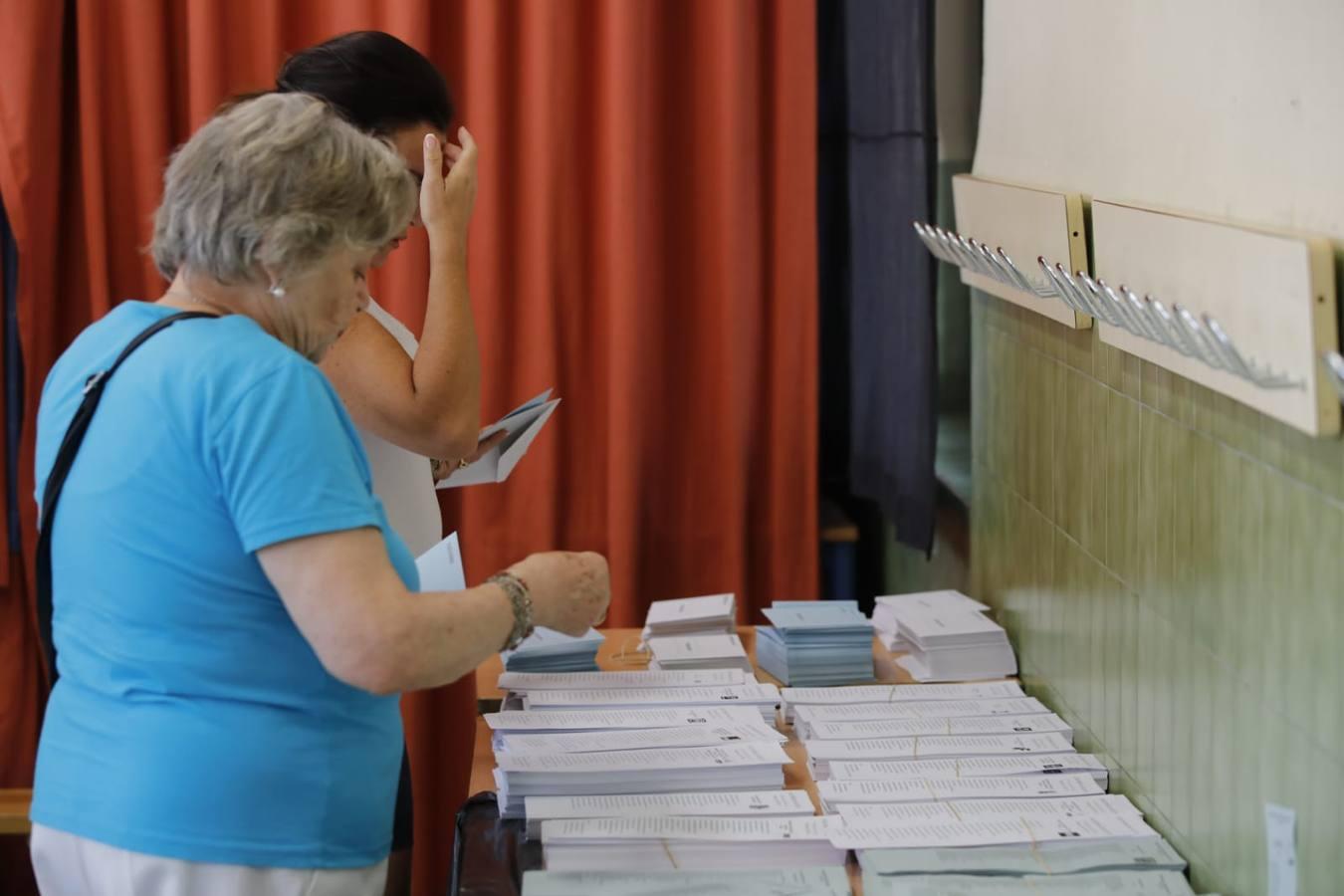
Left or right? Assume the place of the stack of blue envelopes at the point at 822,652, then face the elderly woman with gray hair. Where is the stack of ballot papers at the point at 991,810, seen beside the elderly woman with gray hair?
left

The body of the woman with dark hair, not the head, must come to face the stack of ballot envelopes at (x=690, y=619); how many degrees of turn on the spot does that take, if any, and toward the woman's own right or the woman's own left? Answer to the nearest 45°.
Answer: approximately 45° to the woman's own left

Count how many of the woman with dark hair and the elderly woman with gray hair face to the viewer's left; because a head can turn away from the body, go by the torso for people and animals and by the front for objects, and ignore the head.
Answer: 0

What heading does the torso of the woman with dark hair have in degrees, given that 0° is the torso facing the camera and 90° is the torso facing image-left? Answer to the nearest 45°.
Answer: approximately 270°

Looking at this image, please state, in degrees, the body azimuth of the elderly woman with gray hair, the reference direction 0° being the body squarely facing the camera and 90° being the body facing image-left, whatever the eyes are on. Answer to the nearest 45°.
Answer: approximately 225°

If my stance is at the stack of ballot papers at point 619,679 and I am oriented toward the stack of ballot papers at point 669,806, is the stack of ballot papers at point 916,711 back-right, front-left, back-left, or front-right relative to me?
front-left
